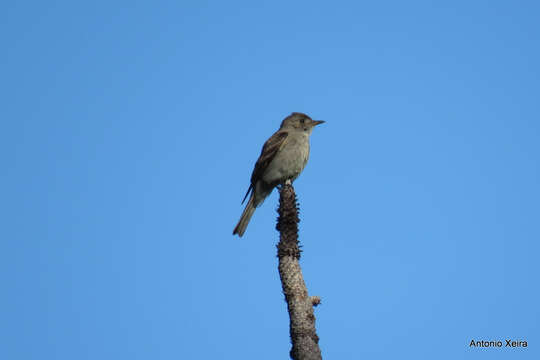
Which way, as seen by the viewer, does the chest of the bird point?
to the viewer's right
